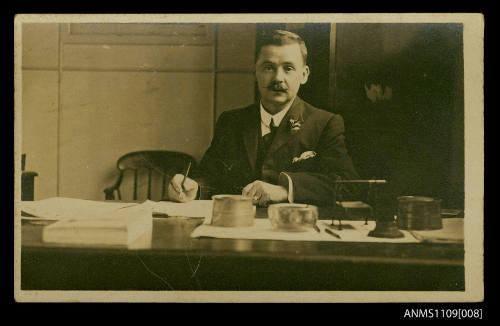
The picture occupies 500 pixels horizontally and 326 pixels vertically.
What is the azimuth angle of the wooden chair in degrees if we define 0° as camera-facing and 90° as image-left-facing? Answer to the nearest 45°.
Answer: approximately 45°

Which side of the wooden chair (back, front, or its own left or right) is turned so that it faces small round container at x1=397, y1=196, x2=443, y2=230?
left
